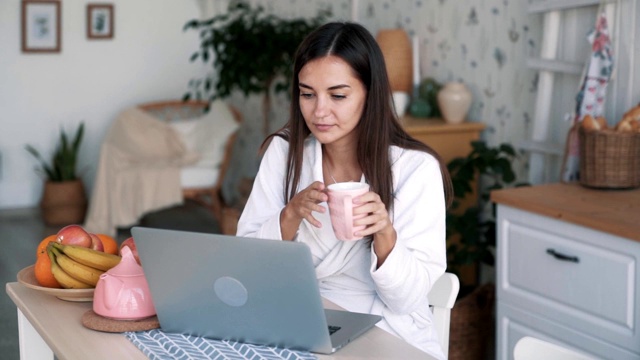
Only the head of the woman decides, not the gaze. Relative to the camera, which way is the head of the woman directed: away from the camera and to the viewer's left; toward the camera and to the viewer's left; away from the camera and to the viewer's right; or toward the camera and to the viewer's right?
toward the camera and to the viewer's left

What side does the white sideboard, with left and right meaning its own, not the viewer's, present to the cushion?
right

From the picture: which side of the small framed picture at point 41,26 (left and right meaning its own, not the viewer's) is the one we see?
front

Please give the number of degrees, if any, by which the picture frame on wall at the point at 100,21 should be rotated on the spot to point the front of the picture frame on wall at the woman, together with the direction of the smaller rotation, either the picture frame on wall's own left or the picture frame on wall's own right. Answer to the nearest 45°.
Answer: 0° — it already faces them

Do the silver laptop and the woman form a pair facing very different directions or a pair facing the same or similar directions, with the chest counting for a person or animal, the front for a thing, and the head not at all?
very different directions

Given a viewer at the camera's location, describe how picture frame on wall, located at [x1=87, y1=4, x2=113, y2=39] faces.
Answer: facing the viewer

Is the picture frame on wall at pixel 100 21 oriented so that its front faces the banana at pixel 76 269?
yes

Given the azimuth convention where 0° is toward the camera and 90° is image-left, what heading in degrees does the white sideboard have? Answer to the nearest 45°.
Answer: approximately 45°

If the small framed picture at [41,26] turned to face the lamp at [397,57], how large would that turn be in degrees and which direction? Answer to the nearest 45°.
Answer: approximately 45° to its left

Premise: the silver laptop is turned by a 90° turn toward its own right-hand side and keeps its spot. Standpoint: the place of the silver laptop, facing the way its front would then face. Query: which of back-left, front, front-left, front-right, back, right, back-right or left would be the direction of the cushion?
back-left

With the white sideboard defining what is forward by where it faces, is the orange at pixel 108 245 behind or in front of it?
in front

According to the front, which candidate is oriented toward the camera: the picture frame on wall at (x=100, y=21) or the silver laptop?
the picture frame on wall

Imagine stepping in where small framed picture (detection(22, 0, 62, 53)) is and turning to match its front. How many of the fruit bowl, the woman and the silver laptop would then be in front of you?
3
